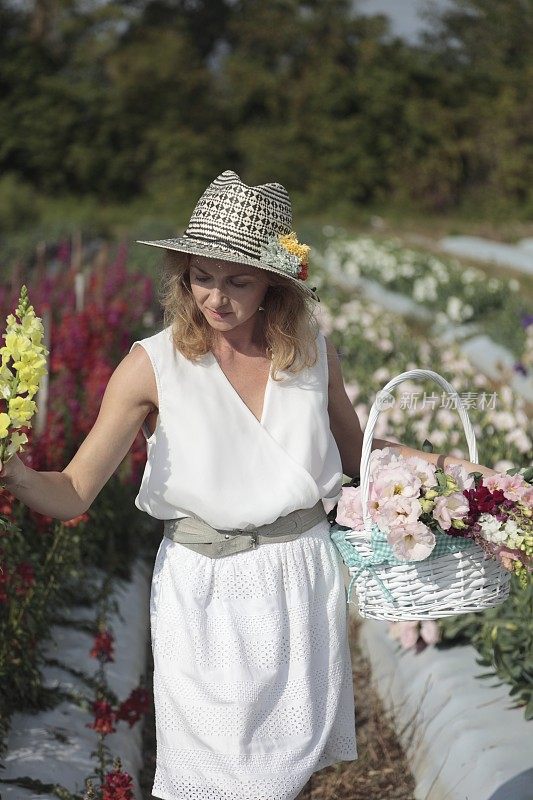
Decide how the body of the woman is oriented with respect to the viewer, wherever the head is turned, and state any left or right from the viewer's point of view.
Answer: facing the viewer

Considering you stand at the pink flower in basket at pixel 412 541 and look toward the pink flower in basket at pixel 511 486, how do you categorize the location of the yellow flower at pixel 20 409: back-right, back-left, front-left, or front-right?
back-left
